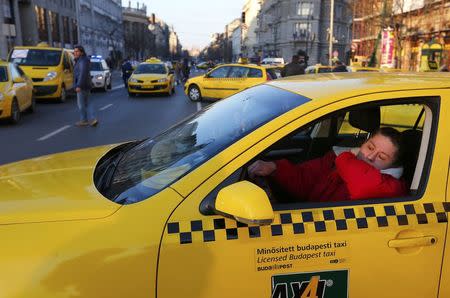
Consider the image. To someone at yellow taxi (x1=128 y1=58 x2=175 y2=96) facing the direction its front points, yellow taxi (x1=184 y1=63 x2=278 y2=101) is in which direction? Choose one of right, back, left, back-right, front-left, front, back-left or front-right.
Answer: front-left

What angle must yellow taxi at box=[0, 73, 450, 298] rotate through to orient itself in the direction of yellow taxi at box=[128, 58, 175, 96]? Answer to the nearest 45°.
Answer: approximately 135° to its right

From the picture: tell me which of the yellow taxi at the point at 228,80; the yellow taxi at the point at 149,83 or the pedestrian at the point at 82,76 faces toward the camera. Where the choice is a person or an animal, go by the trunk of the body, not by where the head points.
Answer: the yellow taxi at the point at 149,83

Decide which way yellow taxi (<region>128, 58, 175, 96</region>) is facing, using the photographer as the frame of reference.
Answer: facing the viewer

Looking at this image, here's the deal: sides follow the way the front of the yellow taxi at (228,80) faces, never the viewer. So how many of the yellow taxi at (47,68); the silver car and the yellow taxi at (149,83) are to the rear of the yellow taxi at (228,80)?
0

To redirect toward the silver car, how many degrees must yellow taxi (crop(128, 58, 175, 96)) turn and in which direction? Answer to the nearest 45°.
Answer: approximately 135° to its right

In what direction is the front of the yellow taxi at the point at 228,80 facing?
to the viewer's left

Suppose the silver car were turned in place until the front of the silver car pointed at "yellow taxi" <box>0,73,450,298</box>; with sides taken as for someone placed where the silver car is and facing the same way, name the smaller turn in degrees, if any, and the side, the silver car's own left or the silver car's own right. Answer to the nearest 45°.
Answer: approximately 45° to the silver car's own left

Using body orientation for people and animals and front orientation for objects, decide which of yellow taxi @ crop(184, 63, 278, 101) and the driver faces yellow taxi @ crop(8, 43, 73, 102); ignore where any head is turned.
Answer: yellow taxi @ crop(184, 63, 278, 101)

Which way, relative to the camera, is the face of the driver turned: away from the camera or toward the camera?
toward the camera

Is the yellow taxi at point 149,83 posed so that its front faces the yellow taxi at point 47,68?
no

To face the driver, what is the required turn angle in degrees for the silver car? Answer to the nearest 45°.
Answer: approximately 45° to its left

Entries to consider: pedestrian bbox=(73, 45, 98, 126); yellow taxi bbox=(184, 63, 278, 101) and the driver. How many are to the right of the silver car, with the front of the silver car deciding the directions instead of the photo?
0
